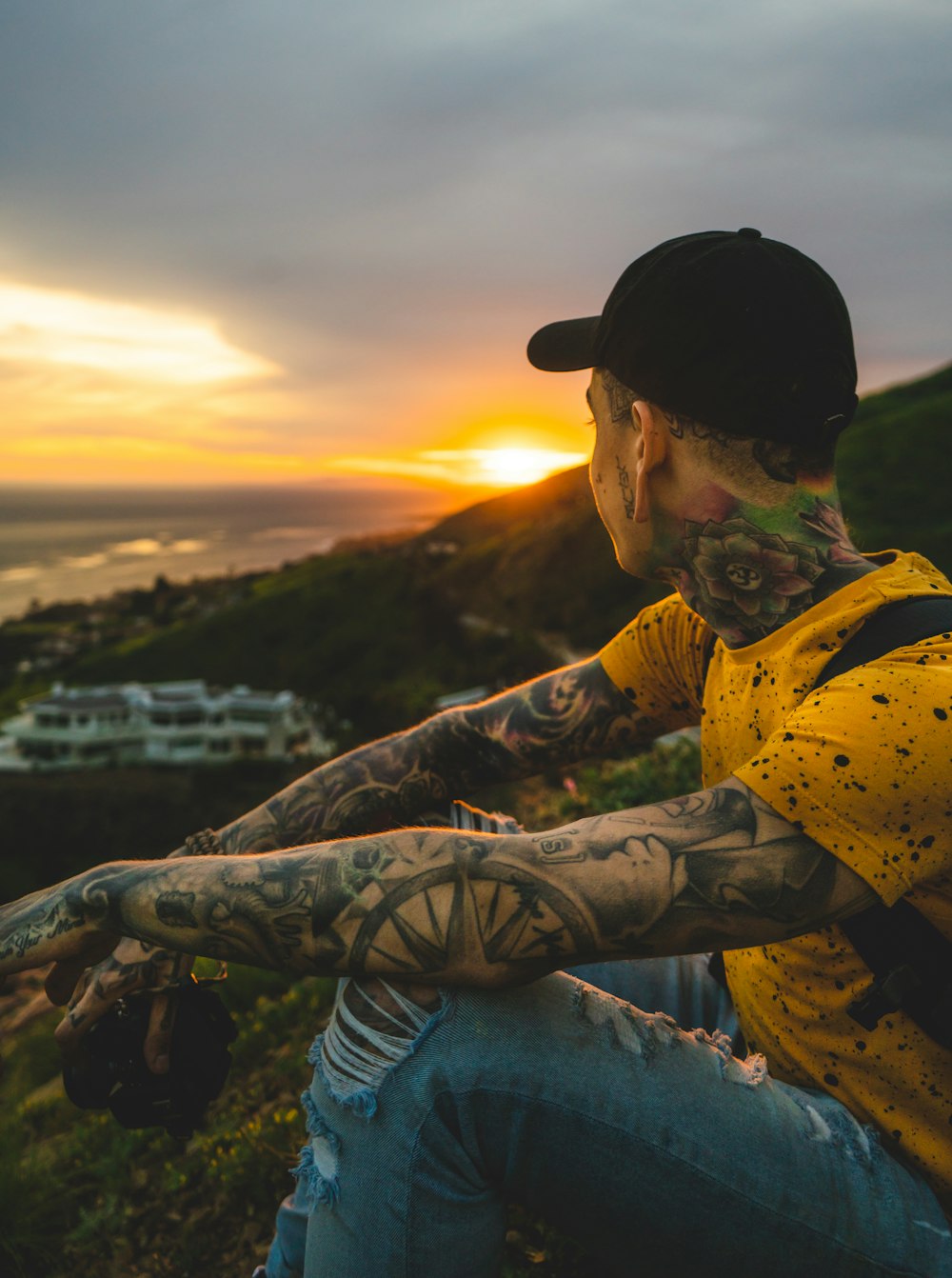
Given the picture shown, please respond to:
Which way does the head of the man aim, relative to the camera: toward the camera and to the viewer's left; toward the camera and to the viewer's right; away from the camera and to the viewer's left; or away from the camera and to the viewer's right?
away from the camera and to the viewer's left

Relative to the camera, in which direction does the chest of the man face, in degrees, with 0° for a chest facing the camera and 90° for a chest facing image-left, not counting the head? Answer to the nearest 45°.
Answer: approximately 90°
